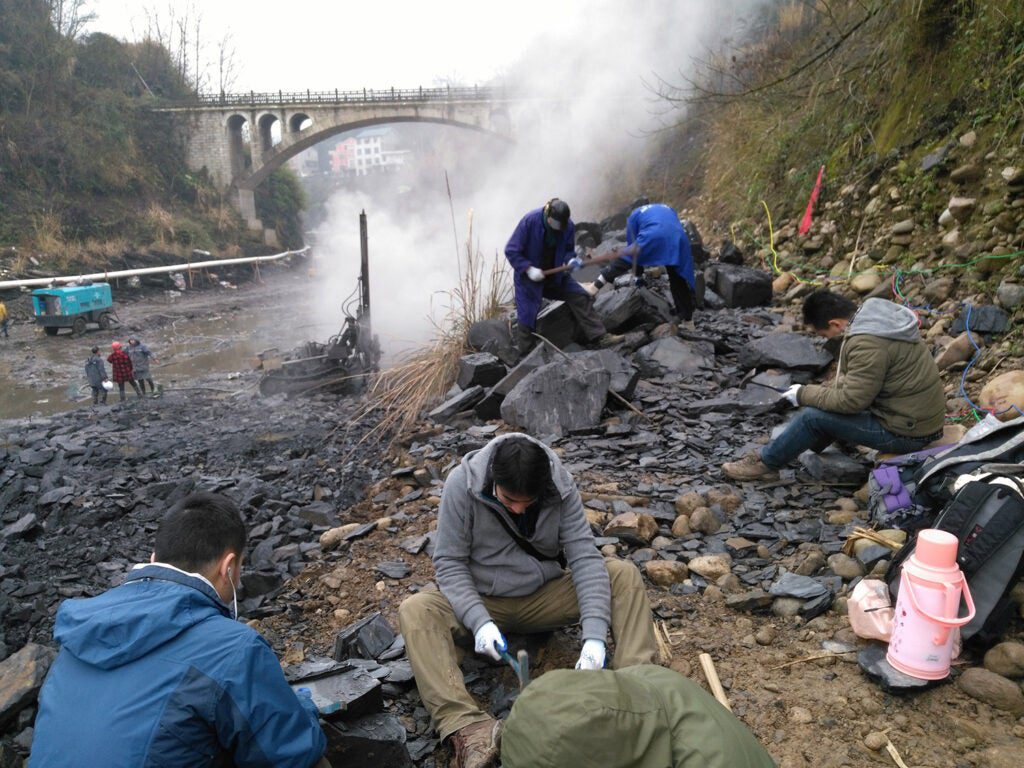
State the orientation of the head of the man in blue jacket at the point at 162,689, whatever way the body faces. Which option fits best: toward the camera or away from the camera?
away from the camera

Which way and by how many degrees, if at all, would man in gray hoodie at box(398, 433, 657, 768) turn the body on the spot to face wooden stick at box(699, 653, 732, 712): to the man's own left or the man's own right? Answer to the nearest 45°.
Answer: approximately 90° to the man's own left

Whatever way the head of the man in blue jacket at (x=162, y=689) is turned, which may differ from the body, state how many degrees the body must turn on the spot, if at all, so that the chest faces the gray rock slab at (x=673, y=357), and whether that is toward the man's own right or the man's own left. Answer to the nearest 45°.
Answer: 0° — they already face it

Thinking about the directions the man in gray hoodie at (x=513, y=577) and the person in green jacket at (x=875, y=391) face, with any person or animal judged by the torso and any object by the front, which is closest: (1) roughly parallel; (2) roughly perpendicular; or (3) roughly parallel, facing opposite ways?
roughly perpendicular

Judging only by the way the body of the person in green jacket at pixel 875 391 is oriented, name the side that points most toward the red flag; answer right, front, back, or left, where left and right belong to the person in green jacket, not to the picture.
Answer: right

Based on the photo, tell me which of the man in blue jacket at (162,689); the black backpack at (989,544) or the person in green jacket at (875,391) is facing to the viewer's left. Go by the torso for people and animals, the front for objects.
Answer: the person in green jacket

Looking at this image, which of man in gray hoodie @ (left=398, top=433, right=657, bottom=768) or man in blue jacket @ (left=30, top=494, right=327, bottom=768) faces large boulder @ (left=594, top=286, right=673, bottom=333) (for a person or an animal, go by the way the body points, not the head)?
the man in blue jacket

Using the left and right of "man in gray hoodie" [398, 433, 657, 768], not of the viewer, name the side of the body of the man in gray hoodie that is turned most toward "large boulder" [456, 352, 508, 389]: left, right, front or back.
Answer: back

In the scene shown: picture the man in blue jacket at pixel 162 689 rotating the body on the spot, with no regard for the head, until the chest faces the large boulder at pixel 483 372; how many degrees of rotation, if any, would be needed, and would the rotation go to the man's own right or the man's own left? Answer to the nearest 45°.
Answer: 0° — they already face it

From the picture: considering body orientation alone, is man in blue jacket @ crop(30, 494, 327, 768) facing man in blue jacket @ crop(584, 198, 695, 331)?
yes

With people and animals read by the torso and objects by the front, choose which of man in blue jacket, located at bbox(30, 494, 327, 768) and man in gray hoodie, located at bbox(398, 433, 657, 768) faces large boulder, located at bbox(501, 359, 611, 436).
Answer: the man in blue jacket

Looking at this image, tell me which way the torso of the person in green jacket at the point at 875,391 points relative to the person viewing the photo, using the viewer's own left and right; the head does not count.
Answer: facing to the left of the viewer
